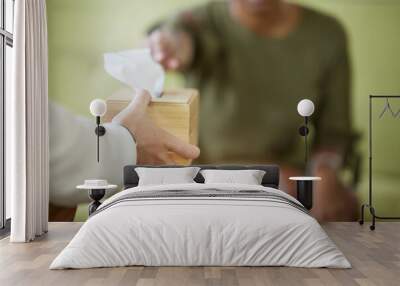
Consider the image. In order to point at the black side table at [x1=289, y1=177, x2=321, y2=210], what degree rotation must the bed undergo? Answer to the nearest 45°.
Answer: approximately 135° to its left

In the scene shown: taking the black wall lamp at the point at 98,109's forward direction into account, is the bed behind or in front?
in front

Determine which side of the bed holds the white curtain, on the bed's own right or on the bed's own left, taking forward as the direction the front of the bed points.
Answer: on the bed's own right
